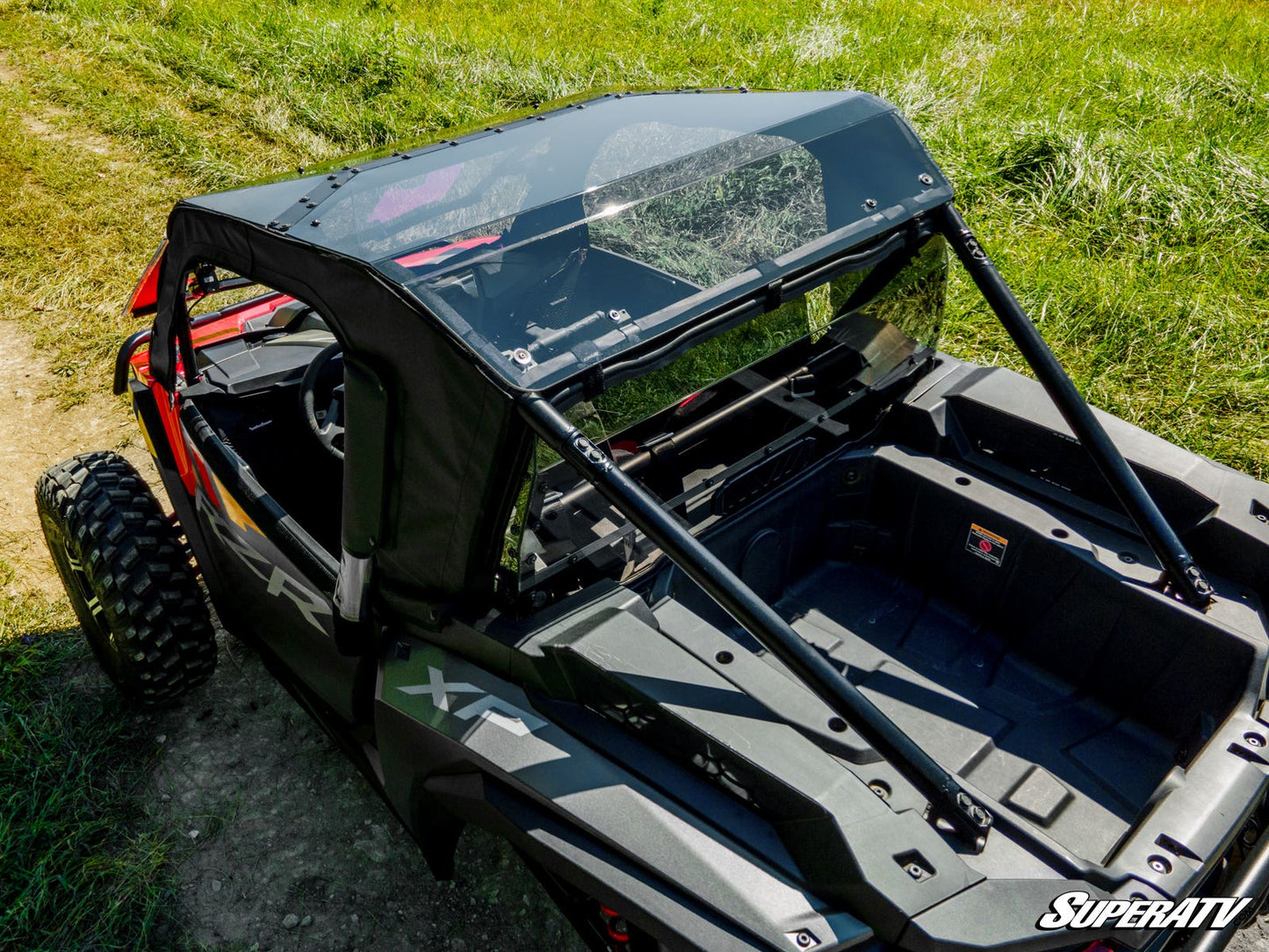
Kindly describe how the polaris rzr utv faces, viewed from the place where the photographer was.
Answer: facing away from the viewer and to the left of the viewer
